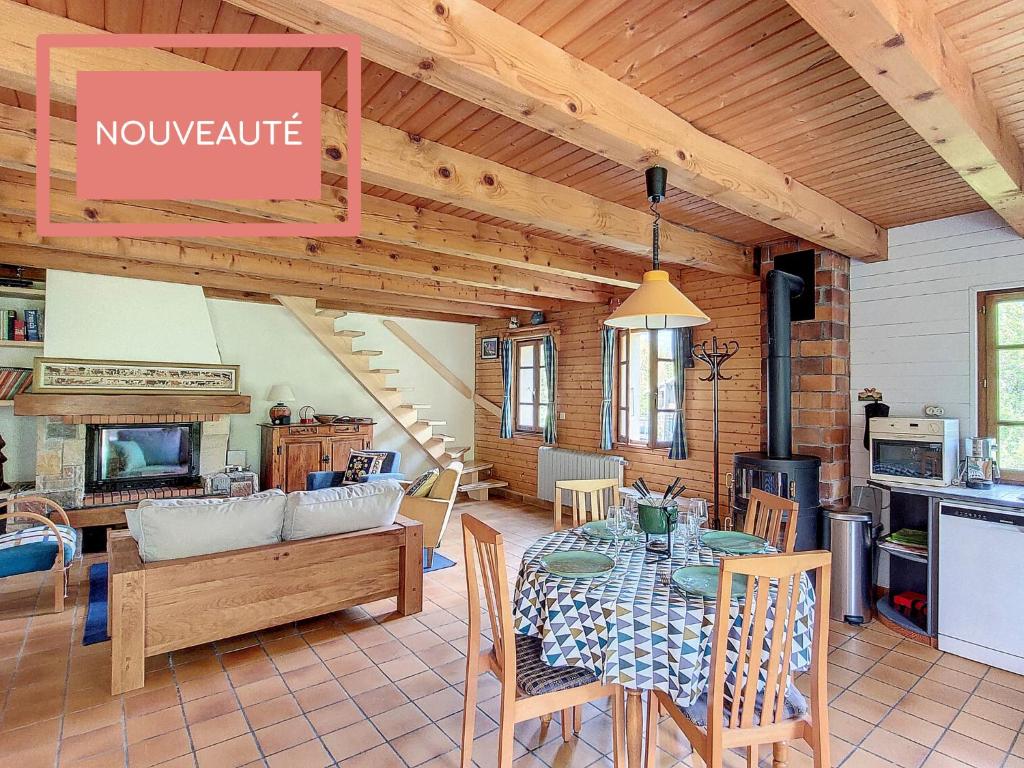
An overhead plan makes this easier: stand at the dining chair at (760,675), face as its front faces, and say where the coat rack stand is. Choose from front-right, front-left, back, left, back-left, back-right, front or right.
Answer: front-right

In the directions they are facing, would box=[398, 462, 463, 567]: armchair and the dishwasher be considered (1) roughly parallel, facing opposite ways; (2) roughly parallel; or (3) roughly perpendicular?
roughly parallel

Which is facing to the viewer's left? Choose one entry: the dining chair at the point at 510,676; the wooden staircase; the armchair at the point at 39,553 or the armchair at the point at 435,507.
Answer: the armchair at the point at 435,507

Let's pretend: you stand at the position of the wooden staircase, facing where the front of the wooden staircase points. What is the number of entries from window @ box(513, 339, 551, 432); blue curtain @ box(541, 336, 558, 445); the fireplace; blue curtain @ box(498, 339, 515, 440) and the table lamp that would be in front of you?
3

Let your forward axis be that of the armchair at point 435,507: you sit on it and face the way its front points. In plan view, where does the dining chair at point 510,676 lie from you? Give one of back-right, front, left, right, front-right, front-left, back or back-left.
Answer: left

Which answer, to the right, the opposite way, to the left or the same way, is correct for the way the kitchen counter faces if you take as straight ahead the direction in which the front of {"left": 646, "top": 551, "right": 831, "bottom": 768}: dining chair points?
to the left

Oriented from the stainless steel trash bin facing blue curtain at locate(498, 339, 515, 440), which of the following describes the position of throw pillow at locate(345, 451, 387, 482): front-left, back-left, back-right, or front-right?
front-left

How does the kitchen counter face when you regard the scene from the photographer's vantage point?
facing the viewer and to the left of the viewer

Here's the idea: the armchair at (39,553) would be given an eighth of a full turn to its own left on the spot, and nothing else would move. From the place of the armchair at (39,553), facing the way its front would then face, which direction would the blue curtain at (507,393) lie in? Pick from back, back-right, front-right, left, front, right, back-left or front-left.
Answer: front-right

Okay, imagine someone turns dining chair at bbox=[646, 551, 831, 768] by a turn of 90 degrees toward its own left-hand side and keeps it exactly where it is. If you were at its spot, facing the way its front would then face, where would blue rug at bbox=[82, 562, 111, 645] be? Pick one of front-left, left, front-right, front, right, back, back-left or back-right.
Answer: front-right

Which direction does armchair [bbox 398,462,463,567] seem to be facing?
to the viewer's left

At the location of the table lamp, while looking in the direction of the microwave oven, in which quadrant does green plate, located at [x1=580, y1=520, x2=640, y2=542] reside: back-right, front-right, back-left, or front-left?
front-right

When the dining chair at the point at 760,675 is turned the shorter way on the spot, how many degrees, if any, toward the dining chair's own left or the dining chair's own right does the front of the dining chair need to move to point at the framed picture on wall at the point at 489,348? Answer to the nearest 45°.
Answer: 0° — it already faces it

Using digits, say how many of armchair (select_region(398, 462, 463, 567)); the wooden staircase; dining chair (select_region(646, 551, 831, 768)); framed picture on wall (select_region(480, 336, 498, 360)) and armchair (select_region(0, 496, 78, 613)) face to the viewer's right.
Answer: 2

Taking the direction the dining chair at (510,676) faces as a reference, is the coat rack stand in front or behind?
in front

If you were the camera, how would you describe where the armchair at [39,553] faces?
facing to the right of the viewer

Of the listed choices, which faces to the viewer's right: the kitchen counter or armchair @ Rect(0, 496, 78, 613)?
the armchair

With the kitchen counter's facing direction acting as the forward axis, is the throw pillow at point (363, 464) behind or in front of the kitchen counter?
in front

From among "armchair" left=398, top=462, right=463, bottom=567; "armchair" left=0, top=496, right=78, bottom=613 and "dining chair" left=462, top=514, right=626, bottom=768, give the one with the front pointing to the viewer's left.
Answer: "armchair" left=398, top=462, right=463, bottom=567
